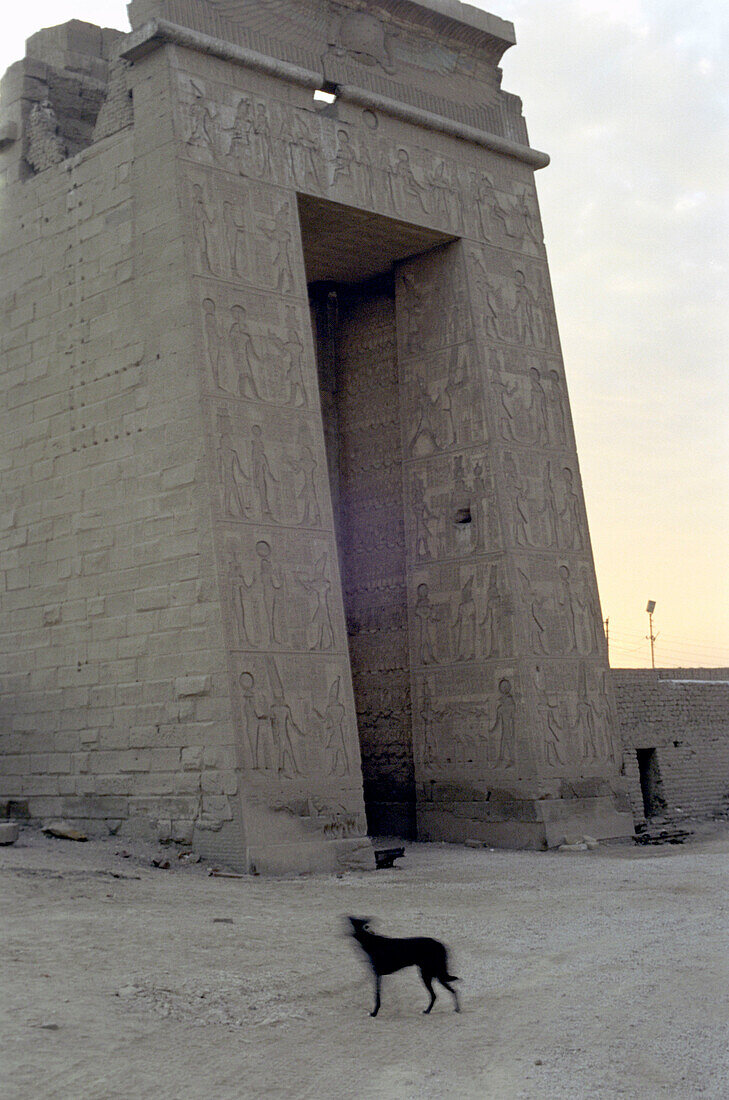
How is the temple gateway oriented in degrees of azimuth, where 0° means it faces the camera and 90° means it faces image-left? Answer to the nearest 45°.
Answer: approximately 315°

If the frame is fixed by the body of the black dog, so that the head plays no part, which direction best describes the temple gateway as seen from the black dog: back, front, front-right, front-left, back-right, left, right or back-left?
right

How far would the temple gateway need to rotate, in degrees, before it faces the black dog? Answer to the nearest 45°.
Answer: approximately 45° to its right

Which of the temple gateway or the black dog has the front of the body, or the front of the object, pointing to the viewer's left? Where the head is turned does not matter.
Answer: the black dog

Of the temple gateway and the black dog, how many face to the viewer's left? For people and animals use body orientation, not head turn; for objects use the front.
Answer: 1

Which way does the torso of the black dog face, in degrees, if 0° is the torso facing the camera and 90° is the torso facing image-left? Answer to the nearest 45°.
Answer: approximately 90°
